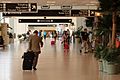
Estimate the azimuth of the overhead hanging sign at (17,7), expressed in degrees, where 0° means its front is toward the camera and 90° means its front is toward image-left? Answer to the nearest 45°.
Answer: approximately 0°

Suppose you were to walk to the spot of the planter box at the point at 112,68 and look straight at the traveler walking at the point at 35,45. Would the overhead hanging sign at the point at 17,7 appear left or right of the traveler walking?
right

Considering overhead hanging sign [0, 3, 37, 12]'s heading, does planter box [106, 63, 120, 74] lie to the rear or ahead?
ahead

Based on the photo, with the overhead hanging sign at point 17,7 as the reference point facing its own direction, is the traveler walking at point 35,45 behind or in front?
in front
